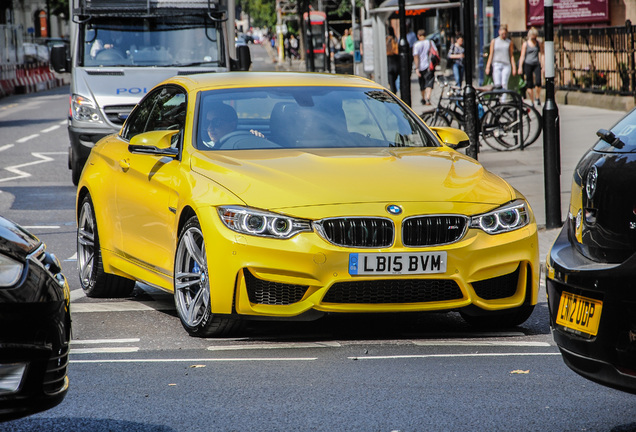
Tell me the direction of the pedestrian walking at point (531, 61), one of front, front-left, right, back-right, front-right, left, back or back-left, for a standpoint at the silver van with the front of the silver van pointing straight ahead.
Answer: back-left

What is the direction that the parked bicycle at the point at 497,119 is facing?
to the viewer's left

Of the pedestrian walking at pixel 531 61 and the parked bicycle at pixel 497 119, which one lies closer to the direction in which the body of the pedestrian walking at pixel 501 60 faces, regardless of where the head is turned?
the parked bicycle

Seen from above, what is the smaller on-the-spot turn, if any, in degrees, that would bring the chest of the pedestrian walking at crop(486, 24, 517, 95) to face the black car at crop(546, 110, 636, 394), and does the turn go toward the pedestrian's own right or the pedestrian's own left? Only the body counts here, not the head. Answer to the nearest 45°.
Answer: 0° — they already face it

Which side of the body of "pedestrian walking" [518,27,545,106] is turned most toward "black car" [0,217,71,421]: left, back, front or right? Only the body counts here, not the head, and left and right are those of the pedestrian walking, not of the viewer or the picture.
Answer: front

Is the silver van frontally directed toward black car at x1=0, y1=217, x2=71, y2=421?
yes

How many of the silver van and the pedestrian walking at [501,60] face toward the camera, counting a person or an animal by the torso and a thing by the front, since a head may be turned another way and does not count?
2

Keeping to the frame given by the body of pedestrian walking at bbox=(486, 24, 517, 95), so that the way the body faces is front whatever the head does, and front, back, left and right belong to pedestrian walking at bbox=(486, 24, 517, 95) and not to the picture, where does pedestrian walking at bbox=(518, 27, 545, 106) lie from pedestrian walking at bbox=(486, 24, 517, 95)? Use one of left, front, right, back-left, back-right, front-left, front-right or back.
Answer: front-left

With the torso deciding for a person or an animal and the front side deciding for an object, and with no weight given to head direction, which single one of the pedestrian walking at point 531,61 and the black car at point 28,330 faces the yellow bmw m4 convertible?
the pedestrian walking

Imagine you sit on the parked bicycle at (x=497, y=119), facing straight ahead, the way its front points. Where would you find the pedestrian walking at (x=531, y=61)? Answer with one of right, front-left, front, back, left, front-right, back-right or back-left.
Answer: right

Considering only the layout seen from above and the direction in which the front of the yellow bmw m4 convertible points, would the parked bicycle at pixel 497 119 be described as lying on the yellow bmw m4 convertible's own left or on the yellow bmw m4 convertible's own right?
on the yellow bmw m4 convertible's own left

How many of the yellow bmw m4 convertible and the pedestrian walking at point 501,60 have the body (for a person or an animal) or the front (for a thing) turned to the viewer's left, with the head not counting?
0
